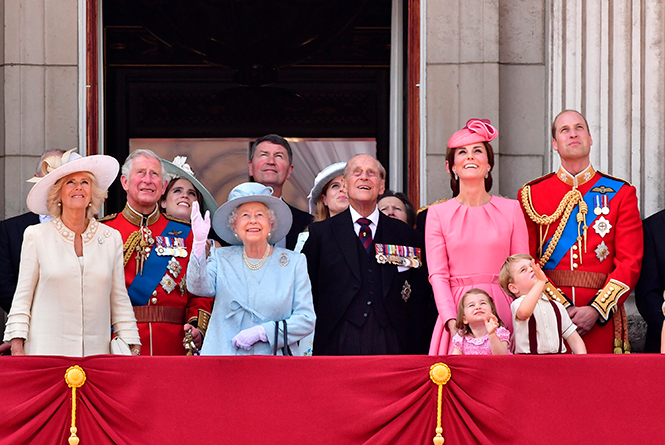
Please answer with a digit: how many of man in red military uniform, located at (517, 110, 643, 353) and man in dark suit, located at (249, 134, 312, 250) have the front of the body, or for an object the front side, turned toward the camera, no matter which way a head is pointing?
2

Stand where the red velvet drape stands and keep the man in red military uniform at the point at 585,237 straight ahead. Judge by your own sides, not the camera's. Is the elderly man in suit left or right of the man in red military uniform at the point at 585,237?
left

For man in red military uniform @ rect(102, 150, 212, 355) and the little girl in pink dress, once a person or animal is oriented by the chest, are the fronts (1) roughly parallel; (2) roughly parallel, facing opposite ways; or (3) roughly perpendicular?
roughly parallel

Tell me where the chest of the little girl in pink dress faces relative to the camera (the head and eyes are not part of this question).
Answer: toward the camera

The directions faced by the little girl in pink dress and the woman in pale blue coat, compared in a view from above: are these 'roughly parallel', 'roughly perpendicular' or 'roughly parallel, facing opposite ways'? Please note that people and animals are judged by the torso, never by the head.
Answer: roughly parallel

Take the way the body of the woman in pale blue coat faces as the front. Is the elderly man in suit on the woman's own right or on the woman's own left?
on the woman's own left

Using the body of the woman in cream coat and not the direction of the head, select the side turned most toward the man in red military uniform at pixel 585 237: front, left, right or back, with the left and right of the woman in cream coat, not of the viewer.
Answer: left

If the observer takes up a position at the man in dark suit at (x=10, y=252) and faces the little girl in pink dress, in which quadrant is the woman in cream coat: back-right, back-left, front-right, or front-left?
front-right

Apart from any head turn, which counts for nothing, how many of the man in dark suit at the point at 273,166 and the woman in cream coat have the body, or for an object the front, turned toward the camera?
2

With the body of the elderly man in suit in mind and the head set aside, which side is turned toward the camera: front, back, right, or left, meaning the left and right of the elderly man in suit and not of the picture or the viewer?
front

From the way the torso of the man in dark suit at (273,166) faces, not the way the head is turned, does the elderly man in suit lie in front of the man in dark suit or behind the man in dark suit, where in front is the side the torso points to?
in front

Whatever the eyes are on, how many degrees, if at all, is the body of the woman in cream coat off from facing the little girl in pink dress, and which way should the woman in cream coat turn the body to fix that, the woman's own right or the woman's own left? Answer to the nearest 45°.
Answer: approximately 90° to the woman's own left

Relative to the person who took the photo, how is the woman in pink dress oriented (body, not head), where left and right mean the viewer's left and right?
facing the viewer
